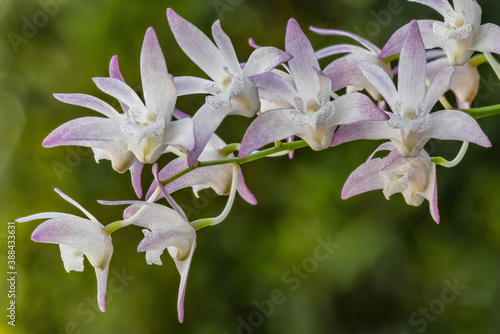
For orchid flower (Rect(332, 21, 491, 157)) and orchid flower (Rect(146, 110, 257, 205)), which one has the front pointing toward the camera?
orchid flower (Rect(332, 21, 491, 157))

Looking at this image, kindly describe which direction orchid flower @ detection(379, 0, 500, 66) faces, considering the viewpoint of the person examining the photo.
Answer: facing the viewer

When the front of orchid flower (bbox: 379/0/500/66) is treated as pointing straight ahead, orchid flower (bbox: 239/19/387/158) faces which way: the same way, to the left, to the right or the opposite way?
the same way

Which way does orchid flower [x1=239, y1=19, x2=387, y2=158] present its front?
toward the camera

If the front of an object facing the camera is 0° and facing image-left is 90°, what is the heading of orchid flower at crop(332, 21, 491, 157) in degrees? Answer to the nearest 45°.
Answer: approximately 0°

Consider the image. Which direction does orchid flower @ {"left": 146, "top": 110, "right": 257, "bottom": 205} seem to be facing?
to the viewer's left
